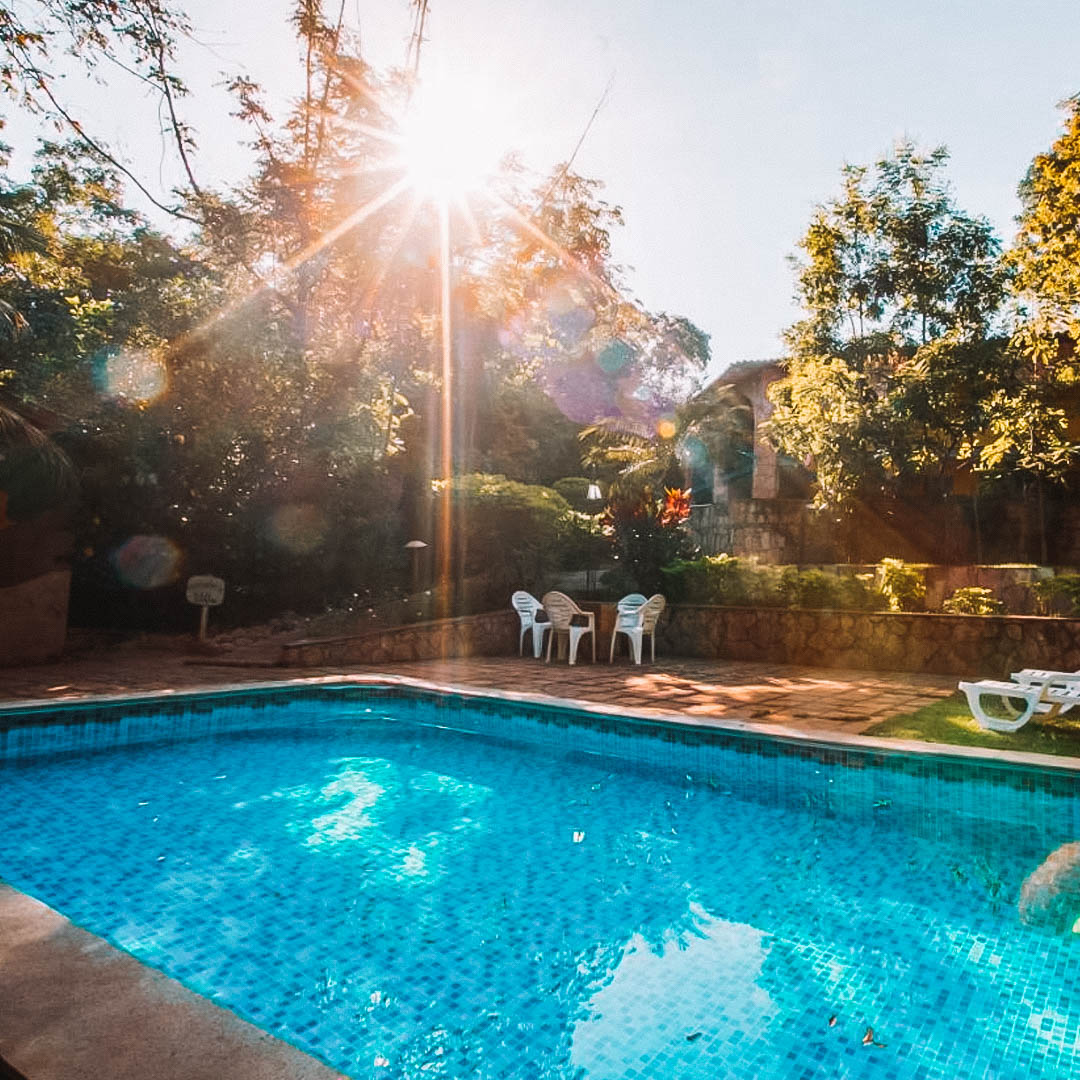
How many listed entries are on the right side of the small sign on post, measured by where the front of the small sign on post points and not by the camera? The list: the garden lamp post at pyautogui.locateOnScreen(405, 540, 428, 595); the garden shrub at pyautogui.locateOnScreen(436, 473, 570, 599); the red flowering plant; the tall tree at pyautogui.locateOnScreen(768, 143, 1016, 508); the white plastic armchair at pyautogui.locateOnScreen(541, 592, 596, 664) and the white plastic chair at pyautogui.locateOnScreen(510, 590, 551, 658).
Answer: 0

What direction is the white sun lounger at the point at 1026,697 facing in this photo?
to the viewer's left

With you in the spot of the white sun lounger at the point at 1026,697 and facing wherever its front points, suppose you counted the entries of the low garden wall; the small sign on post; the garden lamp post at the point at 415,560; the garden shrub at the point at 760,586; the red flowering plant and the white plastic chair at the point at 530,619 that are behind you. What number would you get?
0

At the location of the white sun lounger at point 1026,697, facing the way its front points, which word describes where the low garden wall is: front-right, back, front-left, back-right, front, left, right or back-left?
front

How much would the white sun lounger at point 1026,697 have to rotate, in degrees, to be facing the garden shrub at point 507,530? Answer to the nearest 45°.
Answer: approximately 45° to its right

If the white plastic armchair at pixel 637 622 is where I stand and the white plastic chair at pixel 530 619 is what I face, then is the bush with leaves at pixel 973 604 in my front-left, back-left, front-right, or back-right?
back-right

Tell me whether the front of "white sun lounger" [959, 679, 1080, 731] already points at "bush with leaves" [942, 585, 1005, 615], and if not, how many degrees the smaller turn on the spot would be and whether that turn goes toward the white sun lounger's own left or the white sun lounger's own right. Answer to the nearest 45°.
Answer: approximately 90° to the white sun lounger's own right

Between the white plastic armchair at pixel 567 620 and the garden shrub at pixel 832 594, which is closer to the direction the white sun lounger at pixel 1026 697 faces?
the white plastic armchair

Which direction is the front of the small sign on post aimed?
toward the camera

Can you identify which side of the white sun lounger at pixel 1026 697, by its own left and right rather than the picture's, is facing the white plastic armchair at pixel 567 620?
front

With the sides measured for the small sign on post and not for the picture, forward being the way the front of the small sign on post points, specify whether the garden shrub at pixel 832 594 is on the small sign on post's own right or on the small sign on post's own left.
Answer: on the small sign on post's own left

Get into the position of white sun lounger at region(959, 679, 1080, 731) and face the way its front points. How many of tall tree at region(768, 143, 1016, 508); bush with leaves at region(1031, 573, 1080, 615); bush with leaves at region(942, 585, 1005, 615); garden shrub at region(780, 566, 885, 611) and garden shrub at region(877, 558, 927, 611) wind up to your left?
0

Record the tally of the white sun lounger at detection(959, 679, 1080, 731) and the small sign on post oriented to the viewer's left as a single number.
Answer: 1

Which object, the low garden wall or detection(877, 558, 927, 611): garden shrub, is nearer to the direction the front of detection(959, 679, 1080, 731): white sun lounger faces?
the low garden wall

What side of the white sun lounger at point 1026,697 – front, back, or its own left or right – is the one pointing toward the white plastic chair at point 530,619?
front

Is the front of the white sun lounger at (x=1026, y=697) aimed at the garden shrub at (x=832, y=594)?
no

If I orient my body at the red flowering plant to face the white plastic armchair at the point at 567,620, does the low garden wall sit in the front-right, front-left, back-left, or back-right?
front-right

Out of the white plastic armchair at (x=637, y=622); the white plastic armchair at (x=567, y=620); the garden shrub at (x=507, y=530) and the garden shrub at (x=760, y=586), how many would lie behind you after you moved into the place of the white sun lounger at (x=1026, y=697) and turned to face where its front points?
0

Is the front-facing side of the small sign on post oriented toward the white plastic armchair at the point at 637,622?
no

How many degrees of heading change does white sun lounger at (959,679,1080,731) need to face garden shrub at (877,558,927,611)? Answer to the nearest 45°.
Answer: approximately 90° to its right

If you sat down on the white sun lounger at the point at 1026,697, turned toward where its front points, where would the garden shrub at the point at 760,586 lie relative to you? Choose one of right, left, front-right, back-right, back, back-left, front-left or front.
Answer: front-right
